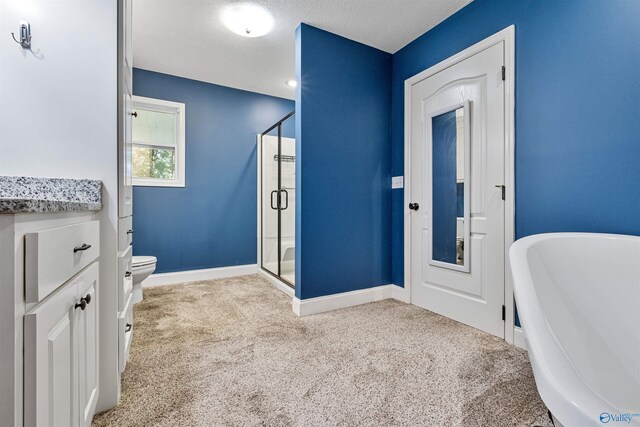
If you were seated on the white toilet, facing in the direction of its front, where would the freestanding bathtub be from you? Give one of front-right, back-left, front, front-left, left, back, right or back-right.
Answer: front-right

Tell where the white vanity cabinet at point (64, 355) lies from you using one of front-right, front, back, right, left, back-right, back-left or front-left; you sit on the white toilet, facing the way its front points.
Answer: right

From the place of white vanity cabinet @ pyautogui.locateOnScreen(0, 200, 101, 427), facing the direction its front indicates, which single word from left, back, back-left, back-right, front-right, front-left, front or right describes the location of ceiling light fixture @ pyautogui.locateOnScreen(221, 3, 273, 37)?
left

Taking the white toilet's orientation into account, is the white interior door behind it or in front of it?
in front

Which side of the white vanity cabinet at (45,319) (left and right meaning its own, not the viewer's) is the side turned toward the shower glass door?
left

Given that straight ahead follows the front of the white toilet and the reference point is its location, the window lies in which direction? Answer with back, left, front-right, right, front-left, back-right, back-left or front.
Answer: left

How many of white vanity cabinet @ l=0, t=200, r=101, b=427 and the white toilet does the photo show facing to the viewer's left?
0

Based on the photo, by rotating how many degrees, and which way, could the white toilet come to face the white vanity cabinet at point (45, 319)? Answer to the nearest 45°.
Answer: approximately 90° to its right

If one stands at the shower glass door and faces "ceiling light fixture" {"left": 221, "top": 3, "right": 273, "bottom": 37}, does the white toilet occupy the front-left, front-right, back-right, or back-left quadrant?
front-right

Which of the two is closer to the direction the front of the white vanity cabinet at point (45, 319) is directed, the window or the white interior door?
the white interior door

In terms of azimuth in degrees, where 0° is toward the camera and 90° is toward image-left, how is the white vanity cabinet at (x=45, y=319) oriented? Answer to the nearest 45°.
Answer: approximately 315°
